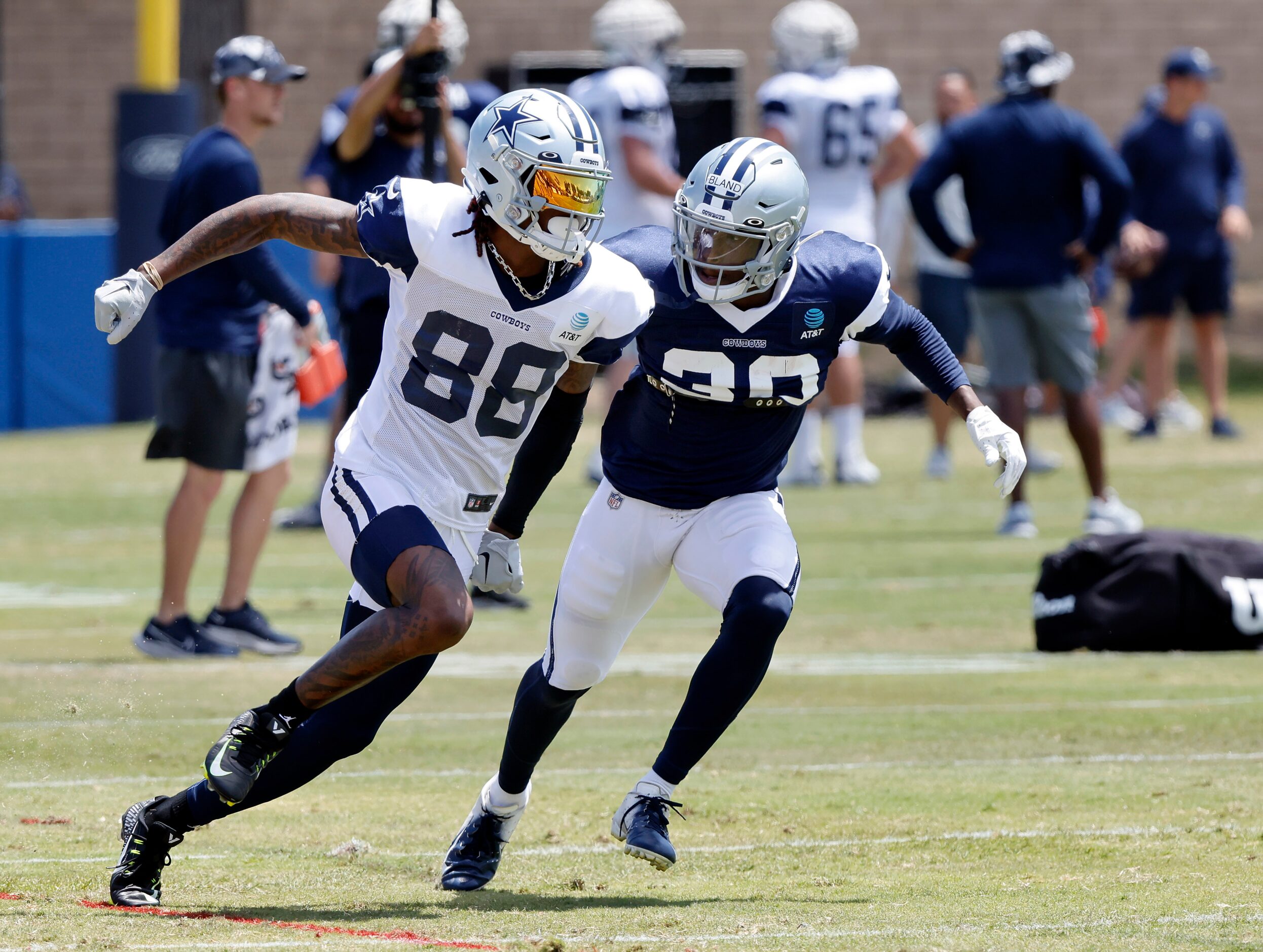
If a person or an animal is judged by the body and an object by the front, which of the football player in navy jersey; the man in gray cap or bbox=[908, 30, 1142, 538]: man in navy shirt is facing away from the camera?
the man in navy shirt

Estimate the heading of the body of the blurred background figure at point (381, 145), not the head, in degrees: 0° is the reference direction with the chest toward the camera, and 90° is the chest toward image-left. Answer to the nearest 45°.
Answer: approximately 315°

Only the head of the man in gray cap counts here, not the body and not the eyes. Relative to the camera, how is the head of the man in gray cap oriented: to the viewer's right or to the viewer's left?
to the viewer's right

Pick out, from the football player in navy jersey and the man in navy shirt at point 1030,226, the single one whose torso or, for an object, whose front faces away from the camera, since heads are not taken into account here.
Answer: the man in navy shirt

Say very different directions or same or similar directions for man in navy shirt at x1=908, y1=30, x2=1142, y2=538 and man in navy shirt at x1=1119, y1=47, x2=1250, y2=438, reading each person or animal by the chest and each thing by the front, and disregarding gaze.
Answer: very different directions

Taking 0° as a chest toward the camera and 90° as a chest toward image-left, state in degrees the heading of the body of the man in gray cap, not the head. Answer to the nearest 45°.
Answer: approximately 270°

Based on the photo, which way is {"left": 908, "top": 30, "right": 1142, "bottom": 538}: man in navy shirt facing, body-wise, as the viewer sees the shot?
away from the camera

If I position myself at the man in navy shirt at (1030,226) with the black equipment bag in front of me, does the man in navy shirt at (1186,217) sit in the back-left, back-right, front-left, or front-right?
back-left

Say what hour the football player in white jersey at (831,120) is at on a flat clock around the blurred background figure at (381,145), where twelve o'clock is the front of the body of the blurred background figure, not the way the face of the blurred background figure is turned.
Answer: The football player in white jersey is roughly at 9 o'clock from the blurred background figure.

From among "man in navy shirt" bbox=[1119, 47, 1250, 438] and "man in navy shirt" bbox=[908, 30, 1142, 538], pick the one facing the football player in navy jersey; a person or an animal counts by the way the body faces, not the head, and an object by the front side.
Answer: "man in navy shirt" bbox=[1119, 47, 1250, 438]

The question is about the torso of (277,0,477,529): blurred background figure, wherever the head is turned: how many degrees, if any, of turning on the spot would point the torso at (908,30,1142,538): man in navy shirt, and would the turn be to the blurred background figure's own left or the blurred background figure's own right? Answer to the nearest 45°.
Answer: approximately 45° to the blurred background figure's own left

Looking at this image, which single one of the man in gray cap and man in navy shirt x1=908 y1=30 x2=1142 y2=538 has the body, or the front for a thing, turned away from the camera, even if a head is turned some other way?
the man in navy shirt

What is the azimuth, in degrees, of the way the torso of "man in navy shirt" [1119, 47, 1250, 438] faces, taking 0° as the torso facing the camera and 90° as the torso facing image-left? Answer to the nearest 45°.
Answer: approximately 0°

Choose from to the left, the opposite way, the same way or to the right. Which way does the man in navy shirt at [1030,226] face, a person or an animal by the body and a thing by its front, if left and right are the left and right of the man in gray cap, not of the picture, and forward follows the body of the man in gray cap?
to the left

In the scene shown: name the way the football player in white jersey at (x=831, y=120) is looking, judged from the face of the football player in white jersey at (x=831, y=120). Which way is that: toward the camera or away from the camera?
away from the camera
